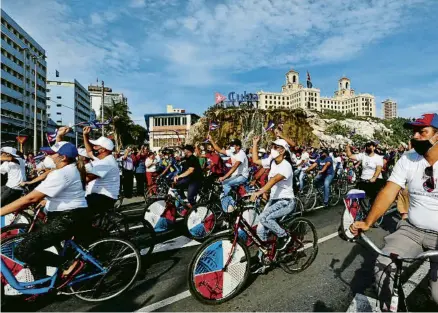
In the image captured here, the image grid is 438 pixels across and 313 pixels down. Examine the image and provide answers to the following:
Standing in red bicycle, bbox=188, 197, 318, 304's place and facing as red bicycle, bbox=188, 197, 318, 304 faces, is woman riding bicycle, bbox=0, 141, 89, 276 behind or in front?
in front

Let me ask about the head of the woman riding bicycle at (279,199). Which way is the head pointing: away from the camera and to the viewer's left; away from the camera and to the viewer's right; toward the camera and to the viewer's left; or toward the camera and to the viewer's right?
toward the camera and to the viewer's left

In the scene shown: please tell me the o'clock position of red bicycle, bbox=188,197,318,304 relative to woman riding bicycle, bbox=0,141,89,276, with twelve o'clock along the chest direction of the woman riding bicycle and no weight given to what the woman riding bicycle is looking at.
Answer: The red bicycle is roughly at 7 o'clock from the woman riding bicycle.

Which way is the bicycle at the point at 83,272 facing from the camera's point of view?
to the viewer's left

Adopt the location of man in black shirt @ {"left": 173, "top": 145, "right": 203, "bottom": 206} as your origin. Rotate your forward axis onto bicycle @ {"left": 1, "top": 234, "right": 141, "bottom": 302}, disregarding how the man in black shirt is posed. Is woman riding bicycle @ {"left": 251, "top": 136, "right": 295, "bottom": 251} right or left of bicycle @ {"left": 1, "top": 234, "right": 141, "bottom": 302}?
left

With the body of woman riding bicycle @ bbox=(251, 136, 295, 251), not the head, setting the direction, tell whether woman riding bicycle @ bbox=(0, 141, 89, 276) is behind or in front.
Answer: in front

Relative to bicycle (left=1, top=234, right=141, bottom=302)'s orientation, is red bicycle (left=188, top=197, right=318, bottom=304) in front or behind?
behind

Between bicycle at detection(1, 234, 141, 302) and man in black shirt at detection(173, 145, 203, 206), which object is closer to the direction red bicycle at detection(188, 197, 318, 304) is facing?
the bicycle

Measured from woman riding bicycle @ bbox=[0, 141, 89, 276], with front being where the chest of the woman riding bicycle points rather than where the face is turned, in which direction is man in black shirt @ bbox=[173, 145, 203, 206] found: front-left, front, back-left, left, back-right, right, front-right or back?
back-right

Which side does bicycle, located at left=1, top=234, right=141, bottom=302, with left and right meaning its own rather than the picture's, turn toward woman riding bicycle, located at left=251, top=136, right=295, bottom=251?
back

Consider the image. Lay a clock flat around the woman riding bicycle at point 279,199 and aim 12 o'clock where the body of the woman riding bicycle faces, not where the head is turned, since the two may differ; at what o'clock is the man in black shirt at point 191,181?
The man in black shirt is roughly at 3 o'clock from the woman riding bicycle.

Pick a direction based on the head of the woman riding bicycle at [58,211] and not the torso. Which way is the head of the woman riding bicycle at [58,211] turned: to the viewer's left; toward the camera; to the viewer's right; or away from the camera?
to the viewer's left

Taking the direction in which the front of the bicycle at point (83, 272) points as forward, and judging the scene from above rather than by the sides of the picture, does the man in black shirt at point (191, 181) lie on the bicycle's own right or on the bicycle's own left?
on the bicycle's own right

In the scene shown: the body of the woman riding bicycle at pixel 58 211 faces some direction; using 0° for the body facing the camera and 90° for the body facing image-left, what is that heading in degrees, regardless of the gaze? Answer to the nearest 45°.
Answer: approximately 90°
